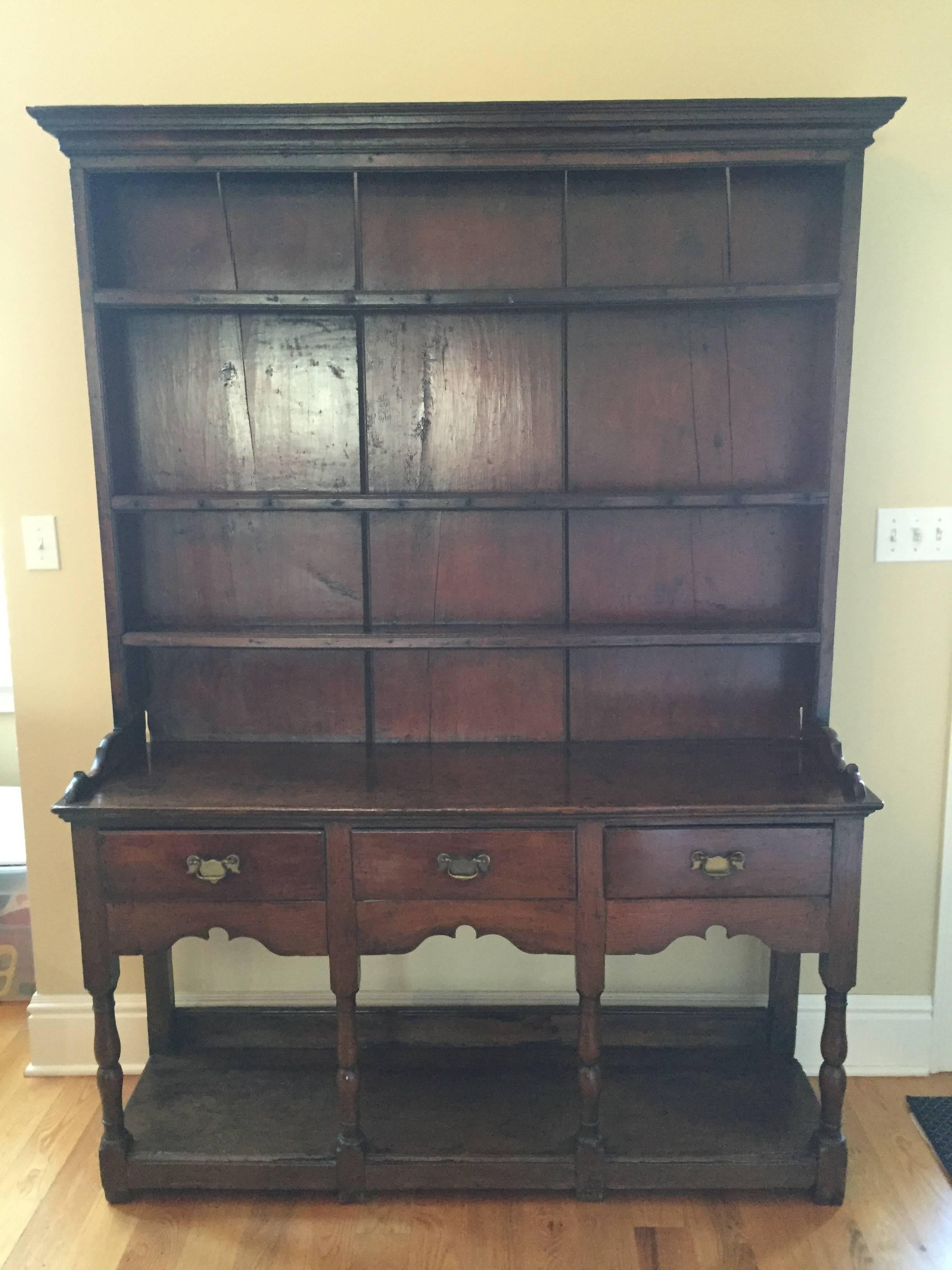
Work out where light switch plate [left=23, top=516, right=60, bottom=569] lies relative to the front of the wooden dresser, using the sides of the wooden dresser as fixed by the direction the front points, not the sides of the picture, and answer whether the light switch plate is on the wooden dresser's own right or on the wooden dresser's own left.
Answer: on the wooden dresser's own right

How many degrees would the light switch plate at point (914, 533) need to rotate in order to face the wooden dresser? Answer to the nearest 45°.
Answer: approximately 45° to its right

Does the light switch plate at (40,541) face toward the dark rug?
no

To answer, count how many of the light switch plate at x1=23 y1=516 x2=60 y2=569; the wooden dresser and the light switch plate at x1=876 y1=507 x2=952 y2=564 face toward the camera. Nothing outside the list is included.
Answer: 3

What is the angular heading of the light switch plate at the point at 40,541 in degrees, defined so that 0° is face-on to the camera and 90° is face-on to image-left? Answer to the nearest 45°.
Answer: approximately 0°

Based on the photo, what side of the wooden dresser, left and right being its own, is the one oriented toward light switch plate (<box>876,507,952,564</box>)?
left

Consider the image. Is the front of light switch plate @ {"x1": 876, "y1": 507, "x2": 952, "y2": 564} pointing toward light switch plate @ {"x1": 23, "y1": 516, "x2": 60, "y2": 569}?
no

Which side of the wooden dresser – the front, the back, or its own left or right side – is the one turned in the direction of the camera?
front

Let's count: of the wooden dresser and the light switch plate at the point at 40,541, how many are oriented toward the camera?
2
